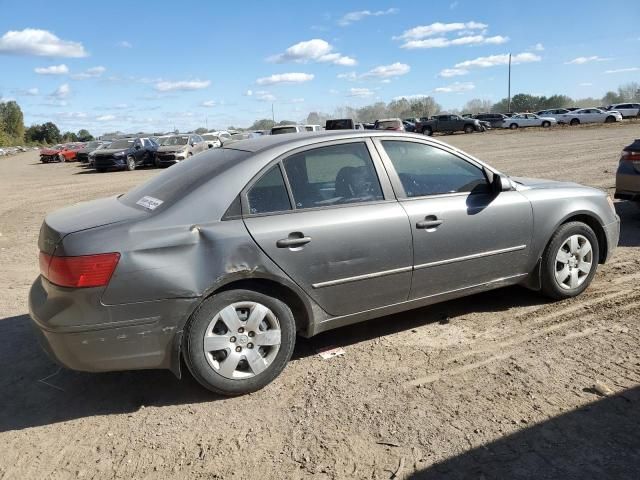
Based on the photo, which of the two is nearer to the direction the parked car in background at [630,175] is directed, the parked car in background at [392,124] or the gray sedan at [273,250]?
the parked car in background

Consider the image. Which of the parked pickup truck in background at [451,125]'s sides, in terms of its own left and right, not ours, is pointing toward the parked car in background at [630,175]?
right

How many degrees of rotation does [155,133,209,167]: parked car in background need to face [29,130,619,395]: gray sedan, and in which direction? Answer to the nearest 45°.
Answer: approximately 45° to its left

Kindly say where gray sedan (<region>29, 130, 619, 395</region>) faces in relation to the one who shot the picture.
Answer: facing away from the viewer and to the right of the viewer

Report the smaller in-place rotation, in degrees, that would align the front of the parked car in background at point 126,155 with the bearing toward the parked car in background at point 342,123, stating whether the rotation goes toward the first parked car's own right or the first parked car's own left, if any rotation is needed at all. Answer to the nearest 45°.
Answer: approximately 90° to the first parked car's own left

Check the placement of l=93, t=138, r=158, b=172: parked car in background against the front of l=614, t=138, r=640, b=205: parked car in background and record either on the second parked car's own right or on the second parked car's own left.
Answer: on the second parked car's own left

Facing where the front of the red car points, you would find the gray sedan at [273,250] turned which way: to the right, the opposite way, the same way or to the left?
the opposite way

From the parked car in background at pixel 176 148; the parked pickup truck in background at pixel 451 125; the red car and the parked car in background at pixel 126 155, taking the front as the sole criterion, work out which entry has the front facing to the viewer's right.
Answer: the parked pickup truck in background at pixel 451 125

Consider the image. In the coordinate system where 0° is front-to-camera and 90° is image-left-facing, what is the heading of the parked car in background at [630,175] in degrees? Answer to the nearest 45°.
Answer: approximately 225°

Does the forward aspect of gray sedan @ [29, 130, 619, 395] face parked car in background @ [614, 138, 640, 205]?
yes

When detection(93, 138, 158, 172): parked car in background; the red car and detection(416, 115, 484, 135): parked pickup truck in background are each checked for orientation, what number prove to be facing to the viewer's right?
1

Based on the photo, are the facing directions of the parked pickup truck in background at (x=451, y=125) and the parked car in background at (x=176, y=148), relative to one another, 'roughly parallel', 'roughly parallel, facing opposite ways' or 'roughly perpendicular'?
roughly perpendicular

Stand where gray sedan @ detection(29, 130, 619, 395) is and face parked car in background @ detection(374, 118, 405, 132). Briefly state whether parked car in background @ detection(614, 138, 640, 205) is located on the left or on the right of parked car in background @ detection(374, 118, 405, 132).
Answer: right

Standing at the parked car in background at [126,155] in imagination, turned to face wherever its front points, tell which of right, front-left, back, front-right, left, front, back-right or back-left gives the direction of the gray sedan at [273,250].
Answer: front-left
